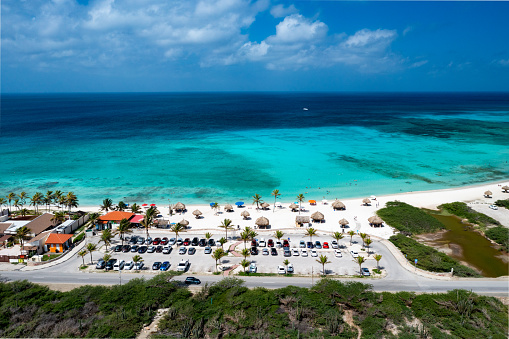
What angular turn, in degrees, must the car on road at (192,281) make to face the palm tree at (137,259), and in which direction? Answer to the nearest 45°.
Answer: approximately 135° to its left

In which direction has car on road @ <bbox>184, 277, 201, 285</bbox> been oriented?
to the viewer's right

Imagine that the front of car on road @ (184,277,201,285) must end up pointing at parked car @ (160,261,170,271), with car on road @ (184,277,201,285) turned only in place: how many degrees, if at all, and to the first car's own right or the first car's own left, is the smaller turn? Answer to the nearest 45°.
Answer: approximately 135° to the first car's own left

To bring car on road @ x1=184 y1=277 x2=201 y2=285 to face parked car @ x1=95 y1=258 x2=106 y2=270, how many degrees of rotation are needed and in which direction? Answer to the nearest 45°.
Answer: approximately 135° to its left

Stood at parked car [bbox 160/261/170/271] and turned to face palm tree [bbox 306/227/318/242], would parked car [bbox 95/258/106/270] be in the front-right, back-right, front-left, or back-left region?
back-left

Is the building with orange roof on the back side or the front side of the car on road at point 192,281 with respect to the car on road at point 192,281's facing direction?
on the back side

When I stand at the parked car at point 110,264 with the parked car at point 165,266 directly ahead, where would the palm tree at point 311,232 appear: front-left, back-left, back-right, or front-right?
front-left

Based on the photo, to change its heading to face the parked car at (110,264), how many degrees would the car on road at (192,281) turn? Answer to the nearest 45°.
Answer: approximately 135° to its left

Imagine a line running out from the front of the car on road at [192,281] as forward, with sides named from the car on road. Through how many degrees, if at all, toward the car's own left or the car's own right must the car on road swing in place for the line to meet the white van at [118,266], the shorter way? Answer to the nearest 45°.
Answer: approximately 135° to the car's own left
